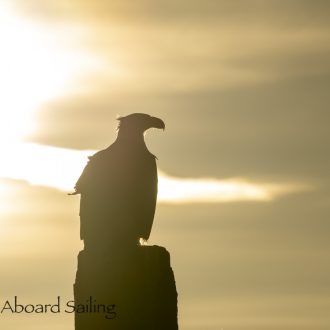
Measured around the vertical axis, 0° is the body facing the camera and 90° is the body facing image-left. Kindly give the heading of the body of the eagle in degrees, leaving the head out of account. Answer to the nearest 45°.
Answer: approximately 270°
